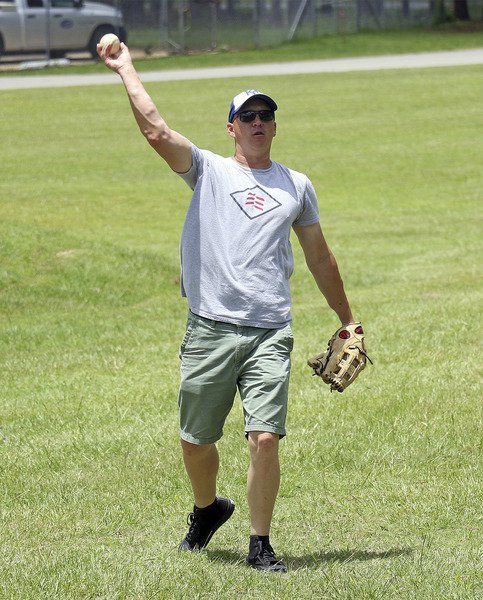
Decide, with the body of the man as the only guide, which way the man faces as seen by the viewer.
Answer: toward the camera

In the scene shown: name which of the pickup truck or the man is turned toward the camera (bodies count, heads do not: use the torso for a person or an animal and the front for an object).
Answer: the man

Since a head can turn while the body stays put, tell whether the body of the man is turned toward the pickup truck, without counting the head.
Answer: no

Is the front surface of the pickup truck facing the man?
no

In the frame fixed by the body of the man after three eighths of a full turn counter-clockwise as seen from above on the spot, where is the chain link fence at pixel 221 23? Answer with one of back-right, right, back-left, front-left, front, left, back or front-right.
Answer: front-left

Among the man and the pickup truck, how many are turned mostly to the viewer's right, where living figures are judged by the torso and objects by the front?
1

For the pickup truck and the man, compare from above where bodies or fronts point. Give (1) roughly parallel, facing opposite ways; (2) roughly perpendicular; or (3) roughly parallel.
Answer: roughly perpendicular

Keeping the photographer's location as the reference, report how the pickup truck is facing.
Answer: facing to the right of the viewer
